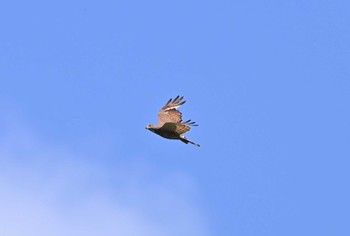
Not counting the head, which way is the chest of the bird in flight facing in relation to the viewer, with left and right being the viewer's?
facing to the left of the viewer
